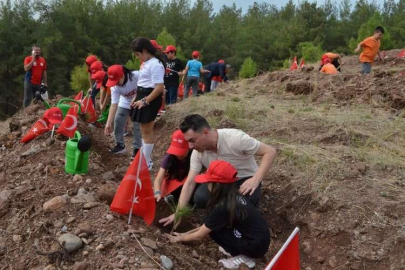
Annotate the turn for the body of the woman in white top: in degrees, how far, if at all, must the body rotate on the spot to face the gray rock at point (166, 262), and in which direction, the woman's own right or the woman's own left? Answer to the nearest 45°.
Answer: approximately 45° to the woman's own left

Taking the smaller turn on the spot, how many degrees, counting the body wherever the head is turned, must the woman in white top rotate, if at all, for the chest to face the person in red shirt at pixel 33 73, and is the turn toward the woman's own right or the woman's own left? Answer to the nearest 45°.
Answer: approximately 90° to the woman's own right

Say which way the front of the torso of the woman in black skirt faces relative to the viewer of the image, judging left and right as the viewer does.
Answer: facing to the left of the viewer

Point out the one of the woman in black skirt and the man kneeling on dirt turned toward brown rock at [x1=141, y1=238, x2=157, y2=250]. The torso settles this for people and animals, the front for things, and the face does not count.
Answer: the man kneeling on dirt

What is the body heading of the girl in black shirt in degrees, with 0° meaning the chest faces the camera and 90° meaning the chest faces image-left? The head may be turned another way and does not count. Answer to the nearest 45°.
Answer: approximately 90°

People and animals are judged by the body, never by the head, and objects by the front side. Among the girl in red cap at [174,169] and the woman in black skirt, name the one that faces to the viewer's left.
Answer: the woman in black skirt

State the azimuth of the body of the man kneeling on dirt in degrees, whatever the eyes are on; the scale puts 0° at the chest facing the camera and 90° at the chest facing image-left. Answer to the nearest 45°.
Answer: approximately 45°

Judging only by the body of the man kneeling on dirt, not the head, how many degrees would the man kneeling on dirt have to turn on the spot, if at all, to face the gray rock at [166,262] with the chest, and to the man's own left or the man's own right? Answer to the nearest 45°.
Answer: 0° — they already face it

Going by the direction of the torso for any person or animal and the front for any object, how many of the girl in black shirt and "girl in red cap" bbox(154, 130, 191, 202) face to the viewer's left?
1
